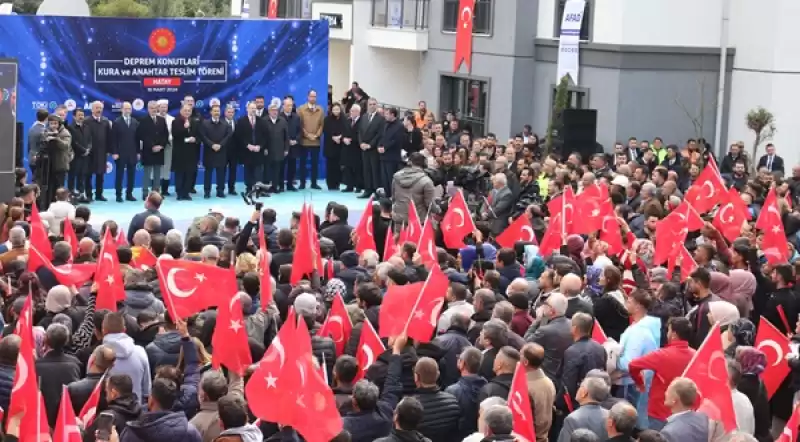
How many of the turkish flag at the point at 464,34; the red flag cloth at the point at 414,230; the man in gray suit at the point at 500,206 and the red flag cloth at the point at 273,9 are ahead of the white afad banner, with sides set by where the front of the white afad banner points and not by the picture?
2

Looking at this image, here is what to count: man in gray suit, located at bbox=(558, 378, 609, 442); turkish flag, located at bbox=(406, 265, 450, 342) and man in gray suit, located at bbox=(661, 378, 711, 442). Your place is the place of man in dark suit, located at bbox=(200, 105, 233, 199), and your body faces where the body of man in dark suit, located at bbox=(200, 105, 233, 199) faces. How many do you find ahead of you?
3

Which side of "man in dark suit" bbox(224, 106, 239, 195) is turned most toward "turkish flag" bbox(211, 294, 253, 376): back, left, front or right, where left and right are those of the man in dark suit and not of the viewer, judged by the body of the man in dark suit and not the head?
front

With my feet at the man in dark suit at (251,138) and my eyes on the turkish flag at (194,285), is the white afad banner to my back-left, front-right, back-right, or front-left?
back-left

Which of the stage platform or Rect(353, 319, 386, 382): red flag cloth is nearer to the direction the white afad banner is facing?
the red flag cloth

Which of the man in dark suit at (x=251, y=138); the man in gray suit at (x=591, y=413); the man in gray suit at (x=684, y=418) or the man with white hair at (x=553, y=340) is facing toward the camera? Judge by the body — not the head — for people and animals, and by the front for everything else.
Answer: the man in dark suit

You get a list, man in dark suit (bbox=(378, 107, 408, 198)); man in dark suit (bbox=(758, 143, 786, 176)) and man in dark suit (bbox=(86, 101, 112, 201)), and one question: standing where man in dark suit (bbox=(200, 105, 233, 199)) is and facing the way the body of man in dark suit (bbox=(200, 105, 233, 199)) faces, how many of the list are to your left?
2

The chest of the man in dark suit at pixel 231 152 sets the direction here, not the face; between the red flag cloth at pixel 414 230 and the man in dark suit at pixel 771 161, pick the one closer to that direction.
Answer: the red flag cloth

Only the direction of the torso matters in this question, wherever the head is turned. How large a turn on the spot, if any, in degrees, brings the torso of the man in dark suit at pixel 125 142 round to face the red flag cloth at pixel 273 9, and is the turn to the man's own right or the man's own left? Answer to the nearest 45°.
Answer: approximately 180°

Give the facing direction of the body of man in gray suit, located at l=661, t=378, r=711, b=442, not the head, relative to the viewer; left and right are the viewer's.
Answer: facing away from the viewer and to the left of the viewer

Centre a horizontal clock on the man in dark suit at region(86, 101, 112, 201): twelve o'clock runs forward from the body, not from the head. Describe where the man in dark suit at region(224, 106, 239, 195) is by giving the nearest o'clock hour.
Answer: the man in dark suit at region(224, 106, 239, 195) is roughly at 8 o'clock from the man in dark suit at region(86, 101, 112, 201).

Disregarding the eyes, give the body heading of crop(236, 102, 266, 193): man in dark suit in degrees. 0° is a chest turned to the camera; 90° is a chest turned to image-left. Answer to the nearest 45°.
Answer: approximately 0°
